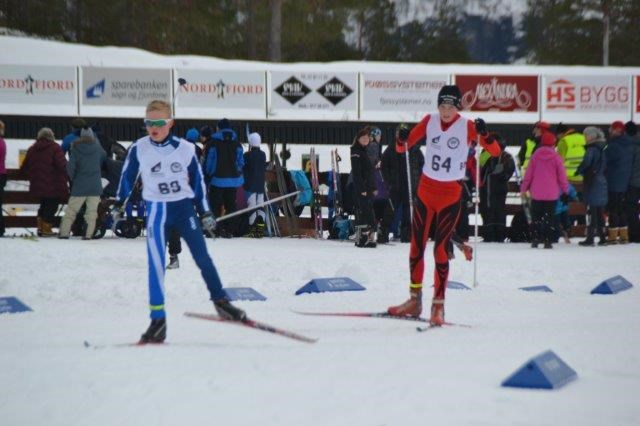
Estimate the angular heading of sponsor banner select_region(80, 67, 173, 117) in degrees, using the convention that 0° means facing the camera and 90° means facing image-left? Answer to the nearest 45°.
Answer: approximately 0°

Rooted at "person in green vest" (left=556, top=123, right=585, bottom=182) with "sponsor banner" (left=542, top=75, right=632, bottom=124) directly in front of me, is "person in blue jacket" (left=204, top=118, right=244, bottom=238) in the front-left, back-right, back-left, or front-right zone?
back-left
